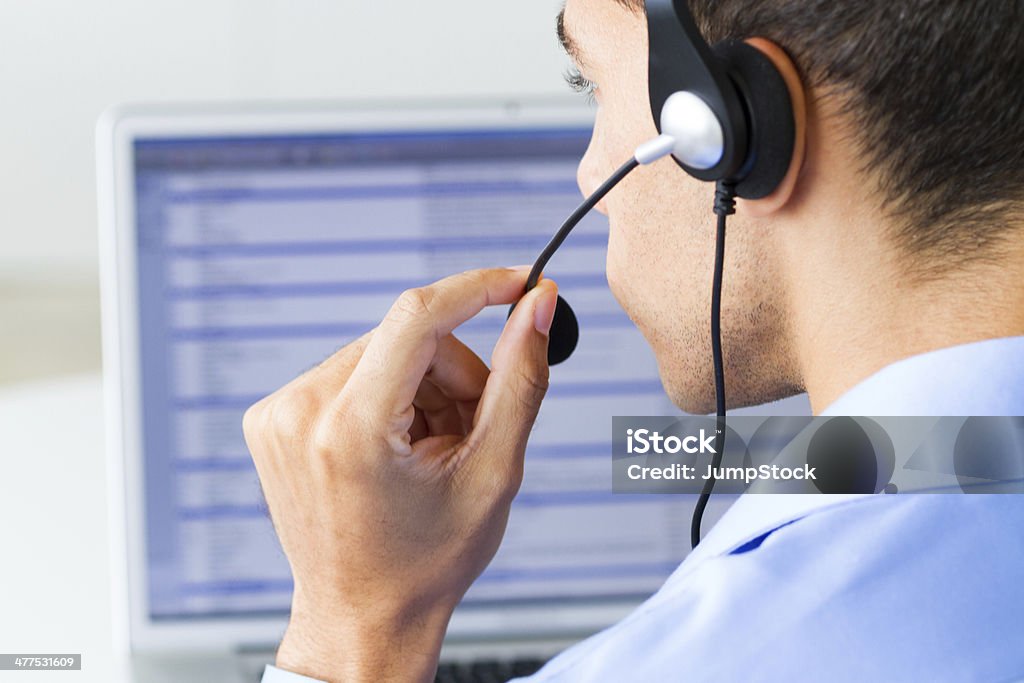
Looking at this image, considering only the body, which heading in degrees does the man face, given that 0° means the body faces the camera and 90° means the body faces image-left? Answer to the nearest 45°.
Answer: approximately 135°

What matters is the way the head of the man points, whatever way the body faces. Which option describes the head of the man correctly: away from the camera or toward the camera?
away from the camera
